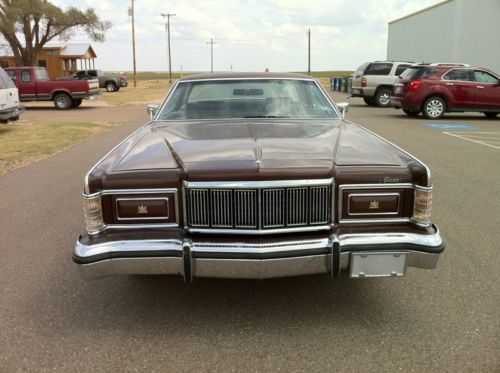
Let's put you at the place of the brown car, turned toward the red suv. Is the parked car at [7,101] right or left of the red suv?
left

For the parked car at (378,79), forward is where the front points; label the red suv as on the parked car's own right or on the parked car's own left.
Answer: on the parked car's own right

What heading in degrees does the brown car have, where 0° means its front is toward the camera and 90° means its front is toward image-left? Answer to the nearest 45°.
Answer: approximately 0°

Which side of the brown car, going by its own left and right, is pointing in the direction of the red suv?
back

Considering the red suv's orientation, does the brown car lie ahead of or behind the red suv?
behind

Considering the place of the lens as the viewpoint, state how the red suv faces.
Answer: facing away from the viewer and to the right of the viewer

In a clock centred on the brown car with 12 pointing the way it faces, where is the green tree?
The green tree is roughly at 5 o'clock from the brown car.

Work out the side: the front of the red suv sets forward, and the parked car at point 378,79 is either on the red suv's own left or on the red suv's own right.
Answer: on the red suv's own left

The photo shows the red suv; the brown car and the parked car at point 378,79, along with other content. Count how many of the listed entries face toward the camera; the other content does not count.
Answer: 1
